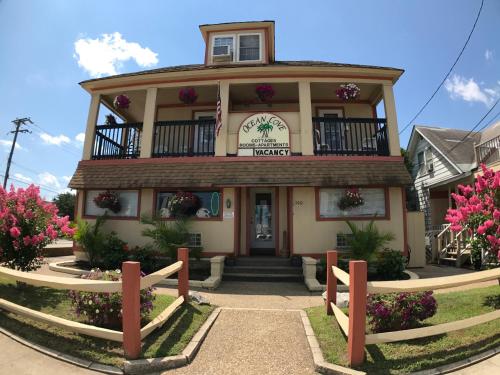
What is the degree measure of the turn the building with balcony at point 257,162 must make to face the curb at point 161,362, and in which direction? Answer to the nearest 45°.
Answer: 0° — it already faces it

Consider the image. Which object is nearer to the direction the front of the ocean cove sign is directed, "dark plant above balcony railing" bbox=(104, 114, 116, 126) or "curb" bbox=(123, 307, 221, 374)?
the curb

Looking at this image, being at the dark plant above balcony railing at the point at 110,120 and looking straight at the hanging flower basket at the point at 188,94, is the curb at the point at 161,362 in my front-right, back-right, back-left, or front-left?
front-right

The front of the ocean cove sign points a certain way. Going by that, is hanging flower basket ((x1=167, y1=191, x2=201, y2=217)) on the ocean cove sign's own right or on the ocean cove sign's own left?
on the ocean cove sign's own right

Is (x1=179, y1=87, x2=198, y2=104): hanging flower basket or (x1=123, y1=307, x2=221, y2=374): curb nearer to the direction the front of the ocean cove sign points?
the curb

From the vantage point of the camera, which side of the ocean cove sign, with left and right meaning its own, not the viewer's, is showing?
front

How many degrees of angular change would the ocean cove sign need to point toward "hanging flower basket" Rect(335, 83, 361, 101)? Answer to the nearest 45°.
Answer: approximately 90° to its left

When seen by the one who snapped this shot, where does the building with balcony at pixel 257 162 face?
facing the viewer

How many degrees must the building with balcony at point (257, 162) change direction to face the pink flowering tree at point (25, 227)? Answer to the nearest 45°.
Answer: approximately 45° to its right

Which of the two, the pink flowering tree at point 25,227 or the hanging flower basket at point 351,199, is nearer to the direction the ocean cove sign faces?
the pink flowering tree

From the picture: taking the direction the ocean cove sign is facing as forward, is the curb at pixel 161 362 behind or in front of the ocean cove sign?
in front
